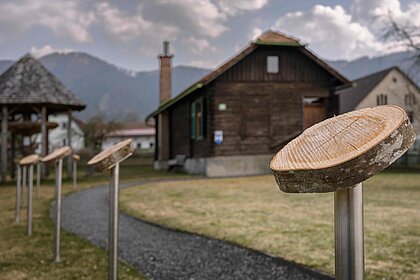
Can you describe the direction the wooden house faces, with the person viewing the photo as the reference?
facing the viewer

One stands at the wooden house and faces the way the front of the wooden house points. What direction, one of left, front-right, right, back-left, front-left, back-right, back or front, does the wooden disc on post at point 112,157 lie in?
front

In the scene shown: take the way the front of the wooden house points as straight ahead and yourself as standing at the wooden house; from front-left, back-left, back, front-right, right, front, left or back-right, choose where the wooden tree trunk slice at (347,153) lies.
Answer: front

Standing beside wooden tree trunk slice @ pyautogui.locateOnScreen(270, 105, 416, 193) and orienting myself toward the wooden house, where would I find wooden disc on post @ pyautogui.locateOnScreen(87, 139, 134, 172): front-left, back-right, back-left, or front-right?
front-left

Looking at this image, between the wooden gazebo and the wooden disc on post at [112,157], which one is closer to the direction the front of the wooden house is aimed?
the wooden disc on post

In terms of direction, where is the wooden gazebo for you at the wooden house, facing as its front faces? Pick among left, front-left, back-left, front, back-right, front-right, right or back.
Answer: right

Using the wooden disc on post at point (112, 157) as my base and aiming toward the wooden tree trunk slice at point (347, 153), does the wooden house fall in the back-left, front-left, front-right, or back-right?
back-left

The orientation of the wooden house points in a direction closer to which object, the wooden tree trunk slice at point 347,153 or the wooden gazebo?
the wooden tree trunk slice

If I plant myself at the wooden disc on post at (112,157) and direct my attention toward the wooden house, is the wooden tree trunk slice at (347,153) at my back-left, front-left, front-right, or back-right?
back-right
